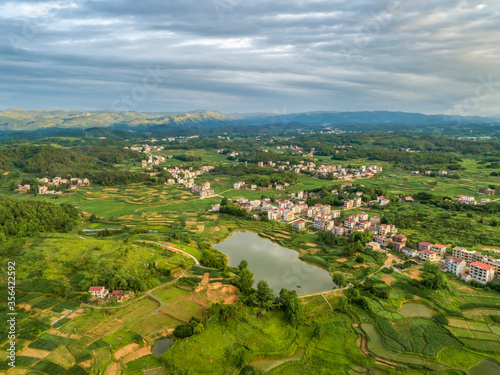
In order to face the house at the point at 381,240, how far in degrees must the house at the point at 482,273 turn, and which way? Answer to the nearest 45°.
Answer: approximately 90° to its right

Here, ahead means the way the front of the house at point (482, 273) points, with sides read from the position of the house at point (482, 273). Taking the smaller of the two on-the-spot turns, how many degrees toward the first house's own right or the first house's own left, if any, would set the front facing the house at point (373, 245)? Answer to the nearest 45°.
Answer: approximately 45° to the first house's own right

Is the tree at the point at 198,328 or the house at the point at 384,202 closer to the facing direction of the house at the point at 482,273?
the tree

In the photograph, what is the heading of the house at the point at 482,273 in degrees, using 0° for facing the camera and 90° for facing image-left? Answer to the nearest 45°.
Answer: approximately 45°

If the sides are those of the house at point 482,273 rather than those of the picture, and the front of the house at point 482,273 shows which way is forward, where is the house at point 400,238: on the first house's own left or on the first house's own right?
on the first house's own right

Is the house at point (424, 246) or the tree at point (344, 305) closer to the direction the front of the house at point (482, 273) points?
the tree

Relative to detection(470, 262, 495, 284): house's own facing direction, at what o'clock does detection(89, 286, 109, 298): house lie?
detection(89, 286, 109, 298): house is roughly at 12 o'clock from detection(470, 262, 495, 284): house.

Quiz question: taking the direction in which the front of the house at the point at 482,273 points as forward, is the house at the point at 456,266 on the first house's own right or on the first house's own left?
on the first house's own right

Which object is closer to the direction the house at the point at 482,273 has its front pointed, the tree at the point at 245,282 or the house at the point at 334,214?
the tree

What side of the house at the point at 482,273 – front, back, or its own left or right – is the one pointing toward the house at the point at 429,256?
right
